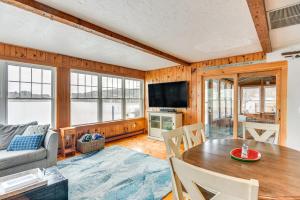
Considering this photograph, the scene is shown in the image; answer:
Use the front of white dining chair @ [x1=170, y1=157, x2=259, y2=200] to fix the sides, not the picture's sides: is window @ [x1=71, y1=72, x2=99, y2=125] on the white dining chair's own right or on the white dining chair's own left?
on the white dining chair's own left

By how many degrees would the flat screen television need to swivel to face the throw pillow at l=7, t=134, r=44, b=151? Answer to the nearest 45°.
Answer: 0° — it already faces it

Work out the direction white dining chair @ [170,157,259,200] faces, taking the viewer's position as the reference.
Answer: facing away from the viewer and to the right of the viewer

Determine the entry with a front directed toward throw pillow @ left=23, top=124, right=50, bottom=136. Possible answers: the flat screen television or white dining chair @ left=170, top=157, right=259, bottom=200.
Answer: the flat screen television

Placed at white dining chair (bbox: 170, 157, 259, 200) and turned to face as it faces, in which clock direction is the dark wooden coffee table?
The dark wooden coffee table is roughly at 8 o'clock from the white dining chair.

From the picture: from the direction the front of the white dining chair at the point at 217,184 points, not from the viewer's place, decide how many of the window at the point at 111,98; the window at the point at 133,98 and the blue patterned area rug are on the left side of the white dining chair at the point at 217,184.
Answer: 3

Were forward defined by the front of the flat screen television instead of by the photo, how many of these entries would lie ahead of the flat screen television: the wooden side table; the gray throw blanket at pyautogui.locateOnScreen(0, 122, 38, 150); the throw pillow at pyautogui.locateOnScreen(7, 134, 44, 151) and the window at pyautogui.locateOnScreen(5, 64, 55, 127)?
4

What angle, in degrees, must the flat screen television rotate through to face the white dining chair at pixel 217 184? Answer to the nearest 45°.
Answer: approximately 45° to its left

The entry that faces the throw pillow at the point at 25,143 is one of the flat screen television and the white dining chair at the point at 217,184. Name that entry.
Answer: the flat screen television

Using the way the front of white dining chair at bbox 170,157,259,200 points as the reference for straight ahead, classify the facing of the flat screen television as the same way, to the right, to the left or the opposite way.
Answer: the opposite way

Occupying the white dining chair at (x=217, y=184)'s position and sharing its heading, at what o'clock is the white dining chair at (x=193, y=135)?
the white dining chair at (x=193, y=135) is roughly at 10 o'clock from the white dining chair at (x=217, y=184).

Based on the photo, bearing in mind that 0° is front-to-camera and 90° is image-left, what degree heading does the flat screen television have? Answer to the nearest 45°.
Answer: approximately 45°

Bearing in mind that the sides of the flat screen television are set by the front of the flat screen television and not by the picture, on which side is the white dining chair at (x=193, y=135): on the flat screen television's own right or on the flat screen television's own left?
on the flat screen television's own left
